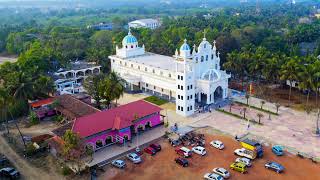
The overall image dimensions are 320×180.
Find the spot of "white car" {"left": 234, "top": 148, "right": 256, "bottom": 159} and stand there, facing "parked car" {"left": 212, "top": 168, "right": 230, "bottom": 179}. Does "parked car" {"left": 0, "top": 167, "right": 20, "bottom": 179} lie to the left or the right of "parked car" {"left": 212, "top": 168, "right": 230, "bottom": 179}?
right

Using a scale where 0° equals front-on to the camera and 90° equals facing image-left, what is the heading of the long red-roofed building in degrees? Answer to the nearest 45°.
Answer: approximately 315°

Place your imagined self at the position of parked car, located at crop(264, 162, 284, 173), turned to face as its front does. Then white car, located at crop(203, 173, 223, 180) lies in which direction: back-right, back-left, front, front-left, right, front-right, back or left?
right

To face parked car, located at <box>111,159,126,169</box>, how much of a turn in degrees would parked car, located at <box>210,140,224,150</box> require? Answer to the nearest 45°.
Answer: approximately 90° to its left

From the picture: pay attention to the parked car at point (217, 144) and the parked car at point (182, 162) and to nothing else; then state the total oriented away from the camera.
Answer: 0
